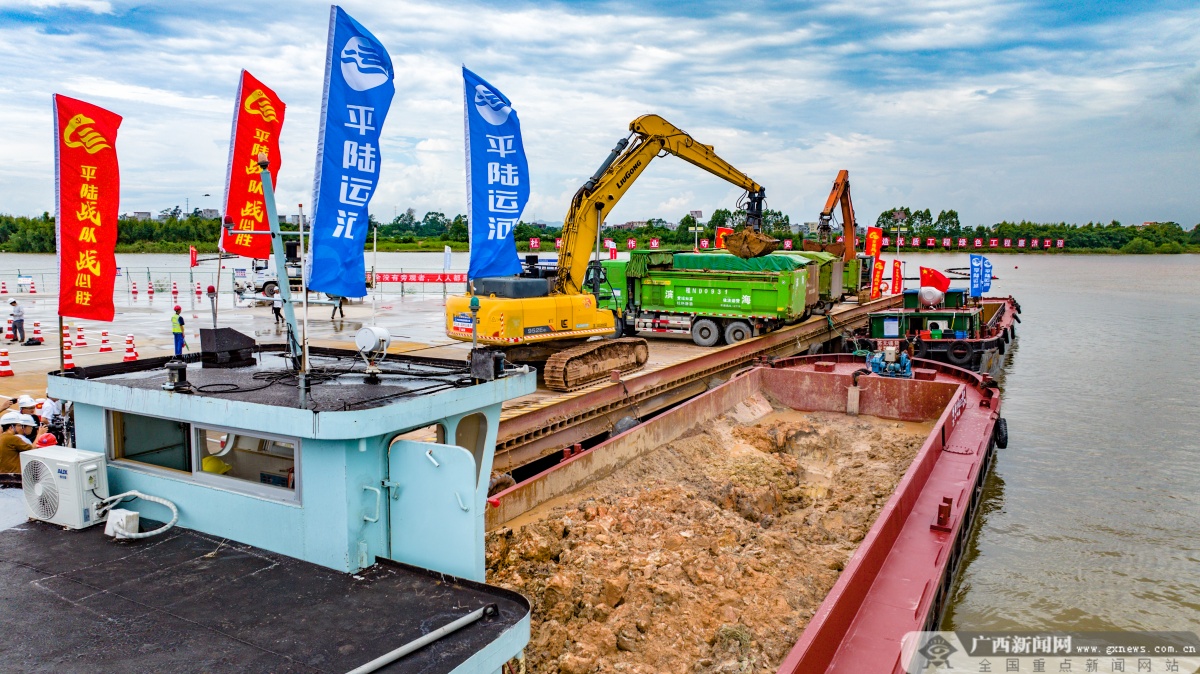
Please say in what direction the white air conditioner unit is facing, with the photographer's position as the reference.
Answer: facing the viewer and to the left of the viewer

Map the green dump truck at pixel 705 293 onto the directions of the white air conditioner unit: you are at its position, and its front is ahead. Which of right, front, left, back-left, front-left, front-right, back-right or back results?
back

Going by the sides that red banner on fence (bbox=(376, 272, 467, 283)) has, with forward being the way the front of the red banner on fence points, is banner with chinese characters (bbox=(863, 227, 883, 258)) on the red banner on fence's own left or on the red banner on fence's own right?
on the red banner on fence's own left

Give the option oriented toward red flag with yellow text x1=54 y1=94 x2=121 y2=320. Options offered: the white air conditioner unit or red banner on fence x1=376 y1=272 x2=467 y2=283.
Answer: the red banner on fence

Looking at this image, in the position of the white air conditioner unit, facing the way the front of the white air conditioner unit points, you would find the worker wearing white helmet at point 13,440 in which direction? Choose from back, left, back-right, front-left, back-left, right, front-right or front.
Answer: back-right

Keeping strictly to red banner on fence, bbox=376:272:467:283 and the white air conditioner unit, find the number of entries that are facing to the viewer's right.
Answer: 0

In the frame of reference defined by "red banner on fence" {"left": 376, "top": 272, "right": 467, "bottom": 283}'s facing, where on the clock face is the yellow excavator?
The yellow excavator is roughly at 12 o'clock from the red banner on fence.

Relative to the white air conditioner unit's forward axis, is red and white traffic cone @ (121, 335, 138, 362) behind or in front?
behind

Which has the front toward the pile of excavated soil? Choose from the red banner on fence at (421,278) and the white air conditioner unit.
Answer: the red banner on fence

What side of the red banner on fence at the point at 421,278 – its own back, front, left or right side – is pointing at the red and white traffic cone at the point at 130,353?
front

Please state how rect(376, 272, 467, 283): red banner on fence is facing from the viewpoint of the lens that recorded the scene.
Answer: facing the viewer
